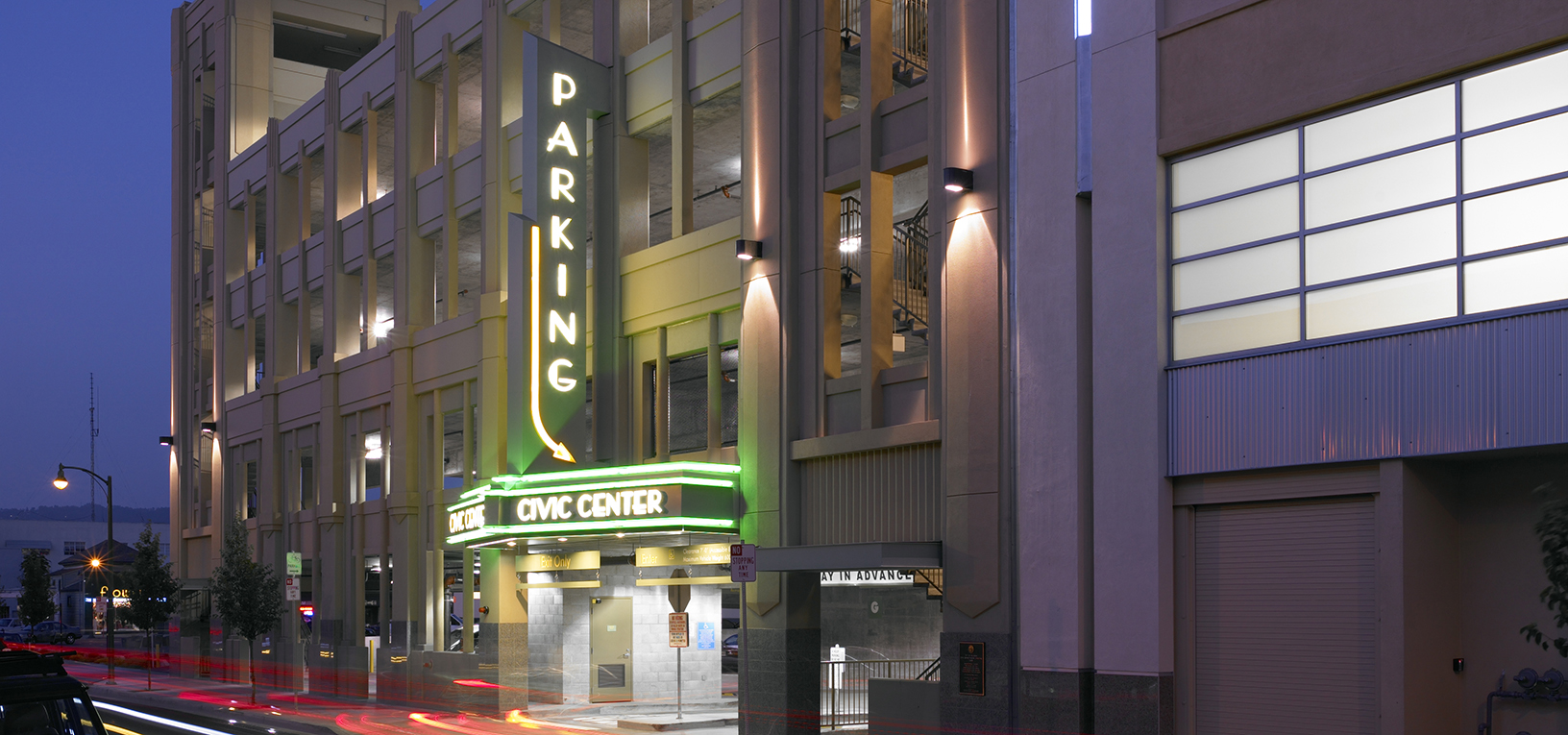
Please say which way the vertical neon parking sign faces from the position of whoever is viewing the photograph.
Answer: facing the viewer and to the right of the viewer

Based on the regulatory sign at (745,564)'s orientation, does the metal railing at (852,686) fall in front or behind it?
behind

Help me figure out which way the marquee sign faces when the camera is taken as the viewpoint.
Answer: facing the viewer

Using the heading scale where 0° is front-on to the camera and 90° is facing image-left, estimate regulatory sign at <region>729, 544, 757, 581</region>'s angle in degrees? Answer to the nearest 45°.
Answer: approximately 0°

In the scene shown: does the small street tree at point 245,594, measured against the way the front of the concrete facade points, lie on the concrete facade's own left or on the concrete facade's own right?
on the concrete facade's own right

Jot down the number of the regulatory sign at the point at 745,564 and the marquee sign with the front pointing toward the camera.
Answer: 2

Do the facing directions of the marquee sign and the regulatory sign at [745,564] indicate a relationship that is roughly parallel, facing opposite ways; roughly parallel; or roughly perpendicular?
roughly parallel
